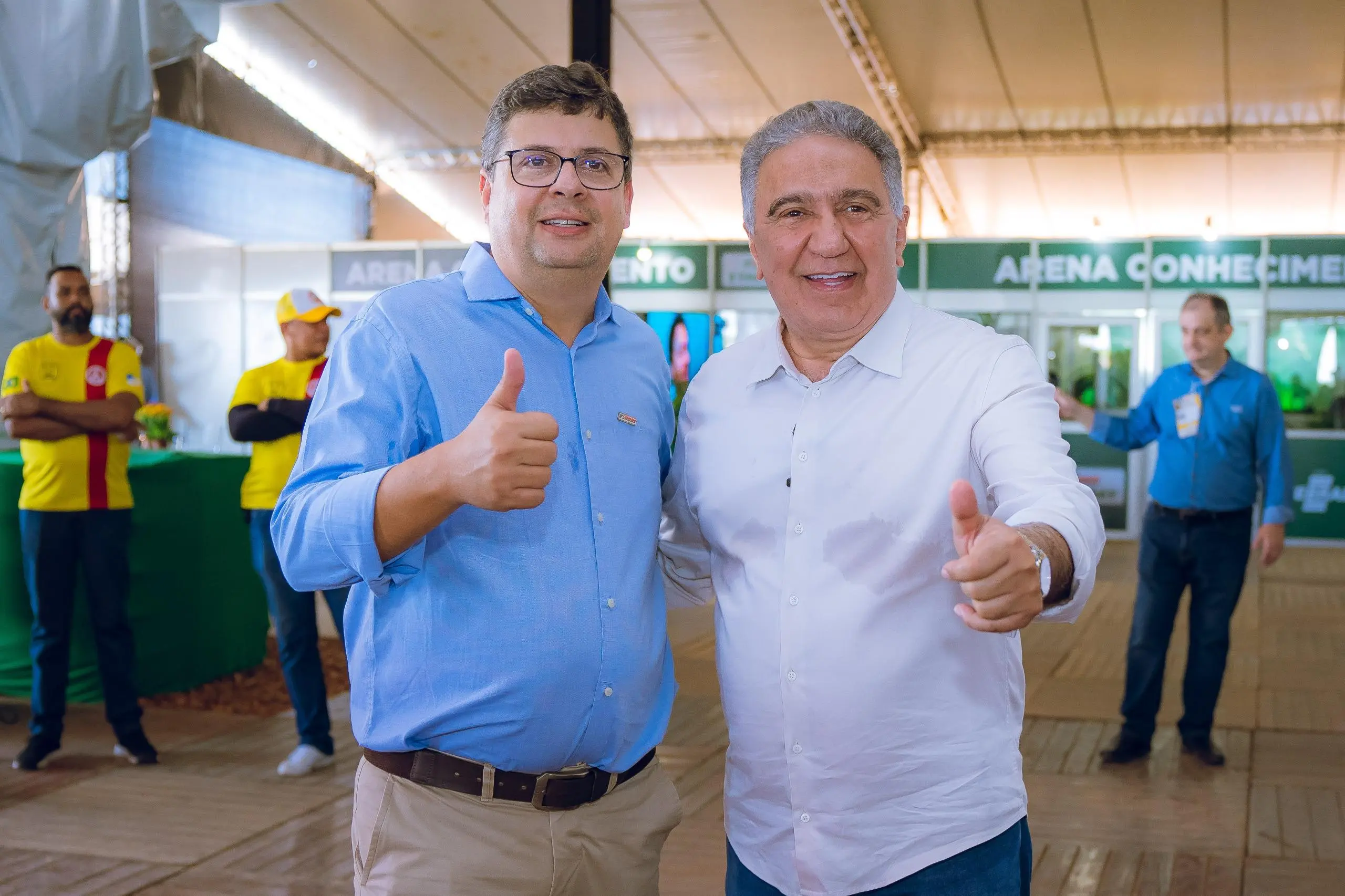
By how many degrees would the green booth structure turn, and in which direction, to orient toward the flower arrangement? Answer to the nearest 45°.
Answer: approximately 45° to its right

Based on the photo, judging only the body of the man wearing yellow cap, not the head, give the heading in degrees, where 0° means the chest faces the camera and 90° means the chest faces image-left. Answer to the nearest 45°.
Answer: approximately 315°

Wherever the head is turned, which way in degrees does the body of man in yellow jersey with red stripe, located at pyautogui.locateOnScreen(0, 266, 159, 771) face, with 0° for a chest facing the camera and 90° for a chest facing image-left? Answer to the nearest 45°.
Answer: approximately 0°

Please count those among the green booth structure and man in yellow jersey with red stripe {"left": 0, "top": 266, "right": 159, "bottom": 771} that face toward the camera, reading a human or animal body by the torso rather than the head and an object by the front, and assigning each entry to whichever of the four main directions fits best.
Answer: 2

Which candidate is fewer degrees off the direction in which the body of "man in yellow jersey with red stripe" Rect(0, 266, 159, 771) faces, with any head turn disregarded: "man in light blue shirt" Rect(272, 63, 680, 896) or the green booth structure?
the man in light blue shirt

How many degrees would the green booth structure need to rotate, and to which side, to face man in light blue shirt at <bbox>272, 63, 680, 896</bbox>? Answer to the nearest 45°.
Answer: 0° — it already faces them
